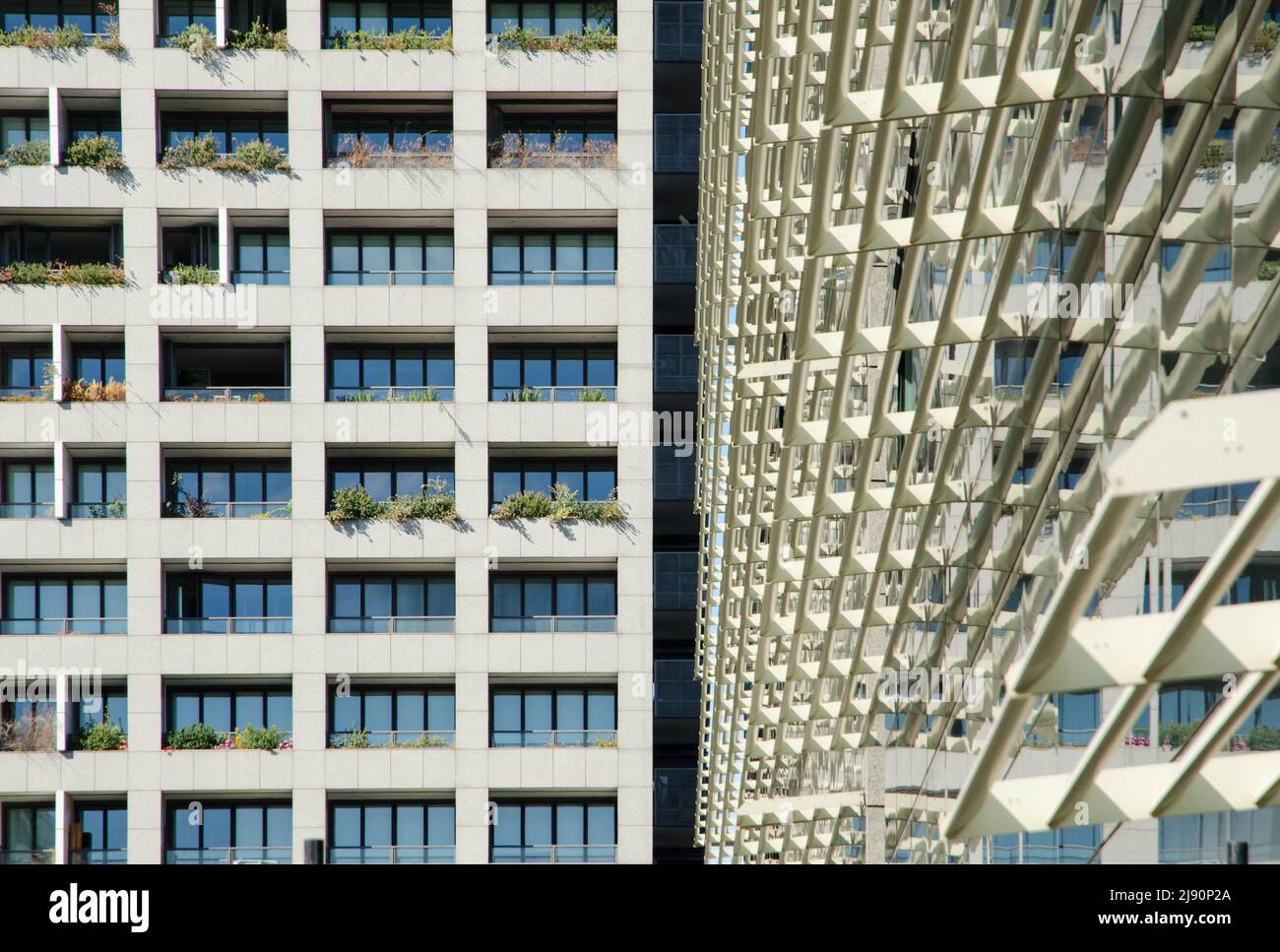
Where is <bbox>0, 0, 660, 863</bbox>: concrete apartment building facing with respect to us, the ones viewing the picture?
facing the viewer
